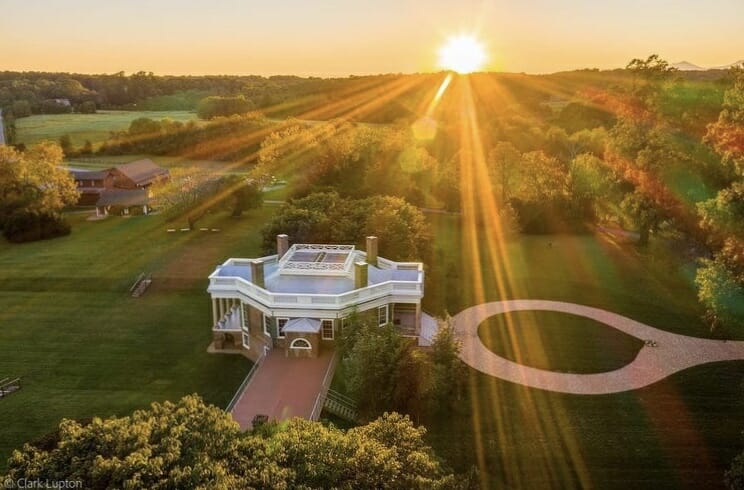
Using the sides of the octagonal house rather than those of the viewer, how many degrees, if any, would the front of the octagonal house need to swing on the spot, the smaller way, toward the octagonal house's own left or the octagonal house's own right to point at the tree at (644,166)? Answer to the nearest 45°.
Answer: approximately 45° to the octagonal house's own left

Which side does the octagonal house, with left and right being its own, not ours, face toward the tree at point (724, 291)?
front

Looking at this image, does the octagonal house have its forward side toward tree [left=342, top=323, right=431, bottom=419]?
no

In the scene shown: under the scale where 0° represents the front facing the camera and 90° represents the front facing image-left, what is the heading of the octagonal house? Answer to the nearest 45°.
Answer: approximately 270°

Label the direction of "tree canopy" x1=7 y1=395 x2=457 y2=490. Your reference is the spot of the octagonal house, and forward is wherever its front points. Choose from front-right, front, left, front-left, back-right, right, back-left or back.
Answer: right

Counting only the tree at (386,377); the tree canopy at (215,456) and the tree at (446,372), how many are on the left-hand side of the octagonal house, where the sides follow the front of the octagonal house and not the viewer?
0

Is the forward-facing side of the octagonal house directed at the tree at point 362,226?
no

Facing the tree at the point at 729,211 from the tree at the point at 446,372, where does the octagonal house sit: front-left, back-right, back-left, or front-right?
back-left

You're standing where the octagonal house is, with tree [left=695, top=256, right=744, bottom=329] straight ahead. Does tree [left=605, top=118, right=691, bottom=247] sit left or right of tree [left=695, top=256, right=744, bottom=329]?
left

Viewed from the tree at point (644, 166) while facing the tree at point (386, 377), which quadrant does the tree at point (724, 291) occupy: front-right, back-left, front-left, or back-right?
front-left
